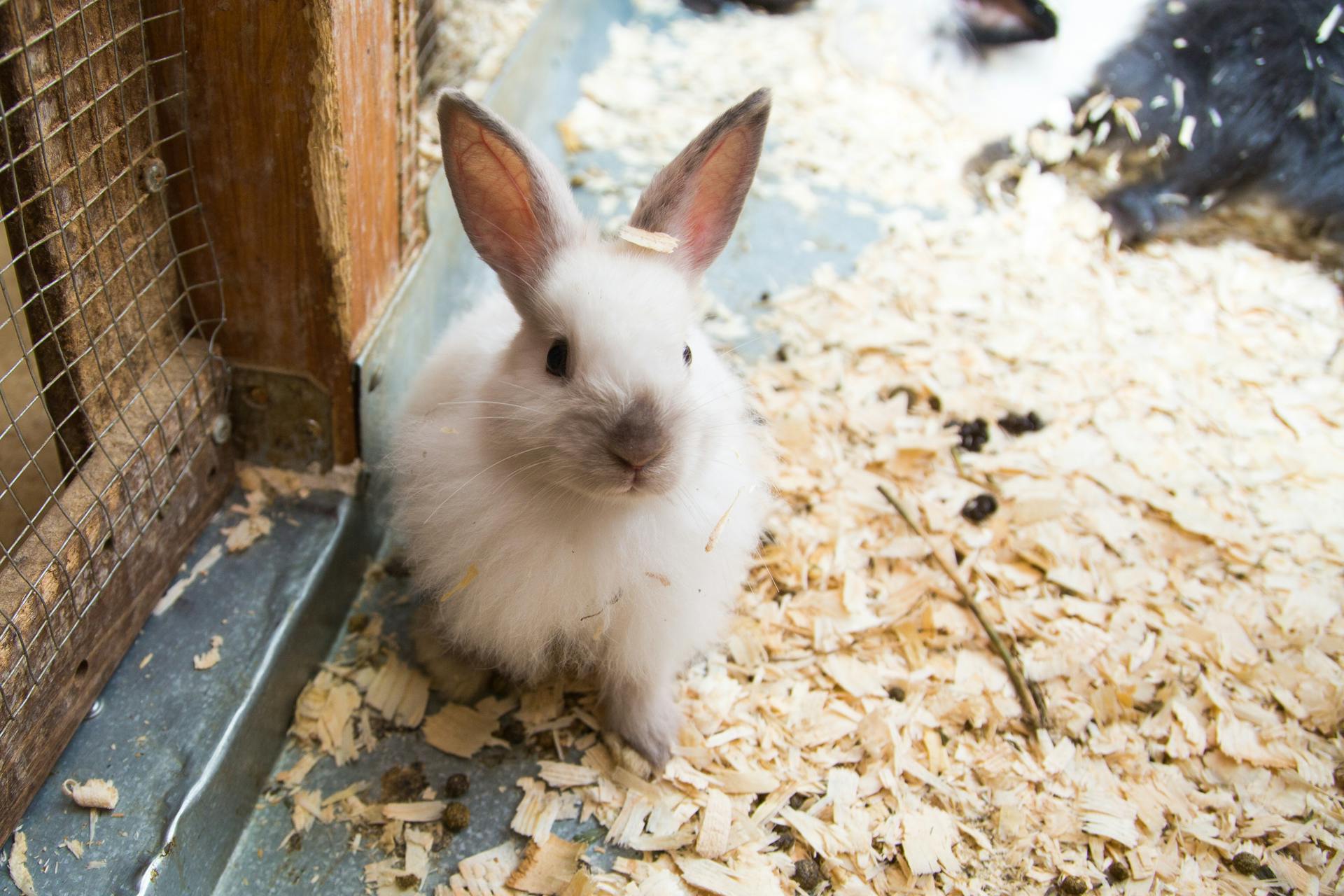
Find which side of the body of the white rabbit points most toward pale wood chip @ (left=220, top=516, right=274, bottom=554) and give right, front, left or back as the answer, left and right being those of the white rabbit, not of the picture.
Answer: right

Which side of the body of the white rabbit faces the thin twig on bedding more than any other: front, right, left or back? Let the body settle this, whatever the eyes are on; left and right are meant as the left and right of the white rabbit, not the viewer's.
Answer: left

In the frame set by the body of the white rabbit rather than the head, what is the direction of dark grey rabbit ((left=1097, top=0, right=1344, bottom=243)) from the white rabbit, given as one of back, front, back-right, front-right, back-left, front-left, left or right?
back-left

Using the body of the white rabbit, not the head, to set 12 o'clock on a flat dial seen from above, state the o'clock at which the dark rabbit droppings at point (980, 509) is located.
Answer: The dark rabbit droppings is roughly at 8 o'clock from the white rabbit.

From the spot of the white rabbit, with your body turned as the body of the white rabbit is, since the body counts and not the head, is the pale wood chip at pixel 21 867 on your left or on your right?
on your right

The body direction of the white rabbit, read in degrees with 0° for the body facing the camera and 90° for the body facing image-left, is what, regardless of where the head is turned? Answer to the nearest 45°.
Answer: approximately 0°

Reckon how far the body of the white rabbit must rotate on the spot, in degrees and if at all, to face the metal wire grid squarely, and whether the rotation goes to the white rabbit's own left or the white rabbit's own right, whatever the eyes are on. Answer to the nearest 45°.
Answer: approximately 90° to the white rabbit's own right

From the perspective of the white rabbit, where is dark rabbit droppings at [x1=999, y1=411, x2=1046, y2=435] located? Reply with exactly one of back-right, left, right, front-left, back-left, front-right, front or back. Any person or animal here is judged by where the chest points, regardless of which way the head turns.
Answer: back-left
